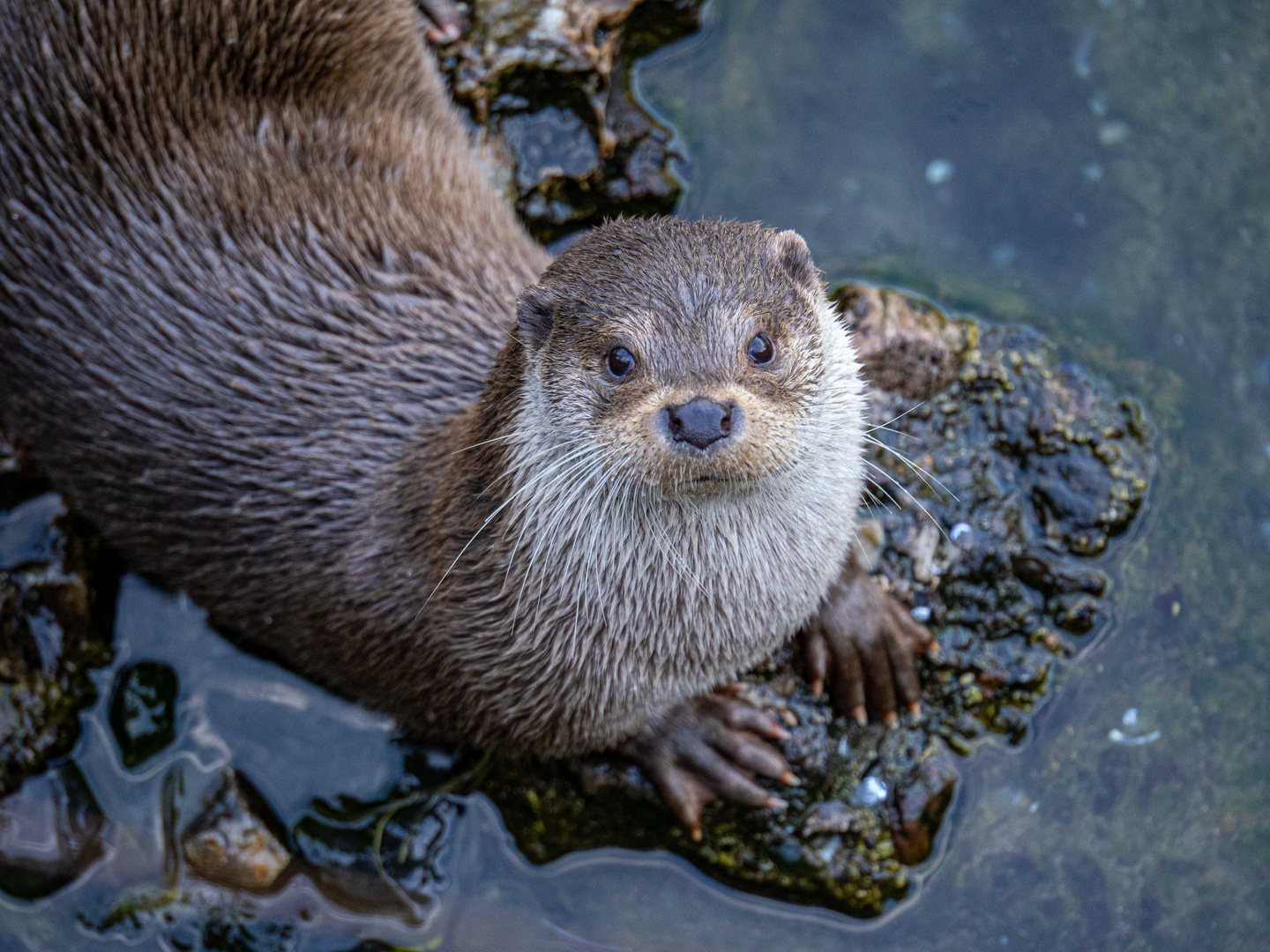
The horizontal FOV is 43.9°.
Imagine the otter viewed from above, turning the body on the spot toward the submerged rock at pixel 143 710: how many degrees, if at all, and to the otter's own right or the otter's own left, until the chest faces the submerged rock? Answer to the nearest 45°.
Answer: approximately 135° to the otter's own right

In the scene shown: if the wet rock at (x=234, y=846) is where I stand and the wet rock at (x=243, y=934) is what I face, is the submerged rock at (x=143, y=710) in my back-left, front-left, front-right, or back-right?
back-right

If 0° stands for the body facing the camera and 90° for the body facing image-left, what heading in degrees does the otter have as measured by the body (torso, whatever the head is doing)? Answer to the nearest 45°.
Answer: approximately 315°
